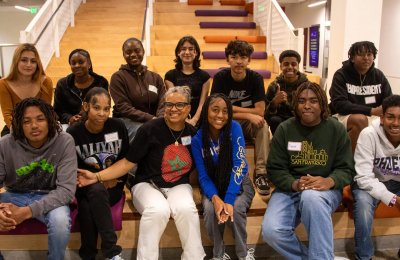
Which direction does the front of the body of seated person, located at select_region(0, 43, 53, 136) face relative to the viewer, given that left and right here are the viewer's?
facing the viewer

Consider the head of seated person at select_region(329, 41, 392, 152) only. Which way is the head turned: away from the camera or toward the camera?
toward the camera

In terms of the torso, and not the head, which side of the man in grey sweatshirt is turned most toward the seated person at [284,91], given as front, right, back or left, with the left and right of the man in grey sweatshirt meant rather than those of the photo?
left

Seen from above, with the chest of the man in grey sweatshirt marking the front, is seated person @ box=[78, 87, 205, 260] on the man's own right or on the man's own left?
on the man's own left

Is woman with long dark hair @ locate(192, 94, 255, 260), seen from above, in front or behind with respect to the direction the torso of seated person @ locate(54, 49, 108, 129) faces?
in front

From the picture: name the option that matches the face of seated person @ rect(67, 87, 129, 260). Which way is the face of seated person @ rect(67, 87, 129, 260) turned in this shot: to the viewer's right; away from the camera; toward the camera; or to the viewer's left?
toward the camera

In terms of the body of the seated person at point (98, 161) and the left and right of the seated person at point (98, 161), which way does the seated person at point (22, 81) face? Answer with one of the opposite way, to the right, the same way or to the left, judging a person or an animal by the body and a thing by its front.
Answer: the same way

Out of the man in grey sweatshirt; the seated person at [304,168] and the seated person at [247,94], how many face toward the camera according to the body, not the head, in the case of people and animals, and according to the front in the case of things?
3

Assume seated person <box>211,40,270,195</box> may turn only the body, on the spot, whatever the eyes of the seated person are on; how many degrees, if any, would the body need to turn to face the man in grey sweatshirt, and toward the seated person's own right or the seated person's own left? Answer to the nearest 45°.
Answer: approximately 45° to the seated person's own right

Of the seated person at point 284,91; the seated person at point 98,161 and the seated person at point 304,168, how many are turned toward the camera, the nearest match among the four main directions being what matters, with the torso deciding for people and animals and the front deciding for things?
3

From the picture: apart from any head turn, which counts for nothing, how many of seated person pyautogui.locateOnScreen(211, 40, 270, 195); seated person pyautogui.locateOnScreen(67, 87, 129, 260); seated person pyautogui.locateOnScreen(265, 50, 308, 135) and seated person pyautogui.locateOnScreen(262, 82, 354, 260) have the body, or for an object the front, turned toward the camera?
4

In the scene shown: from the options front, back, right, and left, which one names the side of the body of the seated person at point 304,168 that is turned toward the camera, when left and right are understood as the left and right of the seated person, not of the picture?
front

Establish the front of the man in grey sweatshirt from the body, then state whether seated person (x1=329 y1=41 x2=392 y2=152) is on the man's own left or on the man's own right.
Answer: on the man's own left

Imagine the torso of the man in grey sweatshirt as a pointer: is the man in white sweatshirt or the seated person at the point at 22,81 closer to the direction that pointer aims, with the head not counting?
the man in white sweatshirt

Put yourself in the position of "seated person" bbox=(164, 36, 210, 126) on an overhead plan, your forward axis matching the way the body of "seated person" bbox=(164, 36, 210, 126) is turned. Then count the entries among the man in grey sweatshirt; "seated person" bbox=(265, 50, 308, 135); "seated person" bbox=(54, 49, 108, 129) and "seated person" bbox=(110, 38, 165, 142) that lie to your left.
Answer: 1

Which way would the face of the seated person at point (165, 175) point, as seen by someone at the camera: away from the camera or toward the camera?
toward the camera

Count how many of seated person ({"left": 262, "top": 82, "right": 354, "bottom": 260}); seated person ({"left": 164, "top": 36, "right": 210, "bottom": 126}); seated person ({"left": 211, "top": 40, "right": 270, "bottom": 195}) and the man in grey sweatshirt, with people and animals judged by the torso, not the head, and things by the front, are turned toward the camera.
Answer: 4

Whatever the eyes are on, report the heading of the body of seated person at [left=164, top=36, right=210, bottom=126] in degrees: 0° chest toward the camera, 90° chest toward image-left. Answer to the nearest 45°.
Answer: approximately 0°
